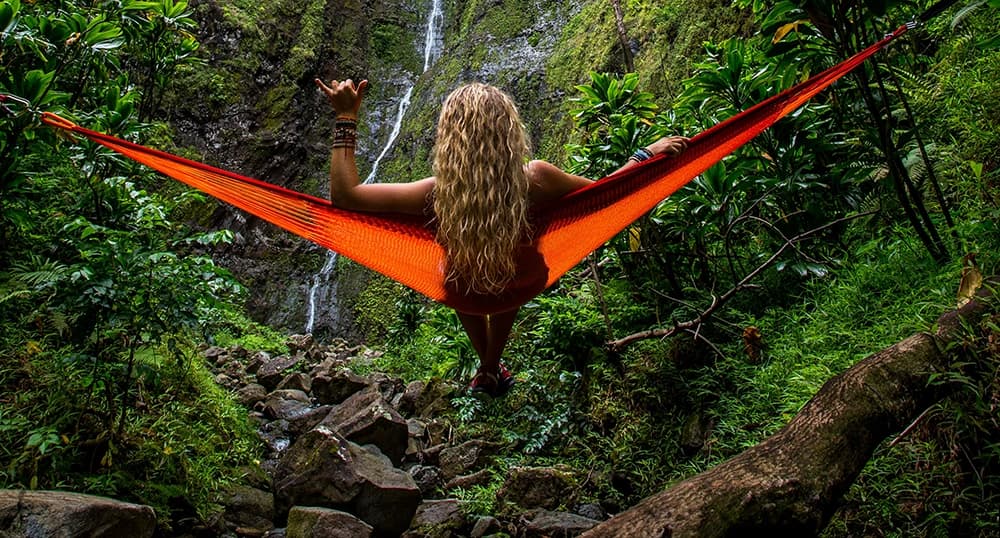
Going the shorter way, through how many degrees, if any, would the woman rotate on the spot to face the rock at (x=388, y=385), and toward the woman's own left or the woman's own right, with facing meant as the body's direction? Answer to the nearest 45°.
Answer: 0° — they already face it

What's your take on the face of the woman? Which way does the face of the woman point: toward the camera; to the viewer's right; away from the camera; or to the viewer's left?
away from the camera

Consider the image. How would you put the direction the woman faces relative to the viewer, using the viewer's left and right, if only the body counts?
facing away from the viewer
